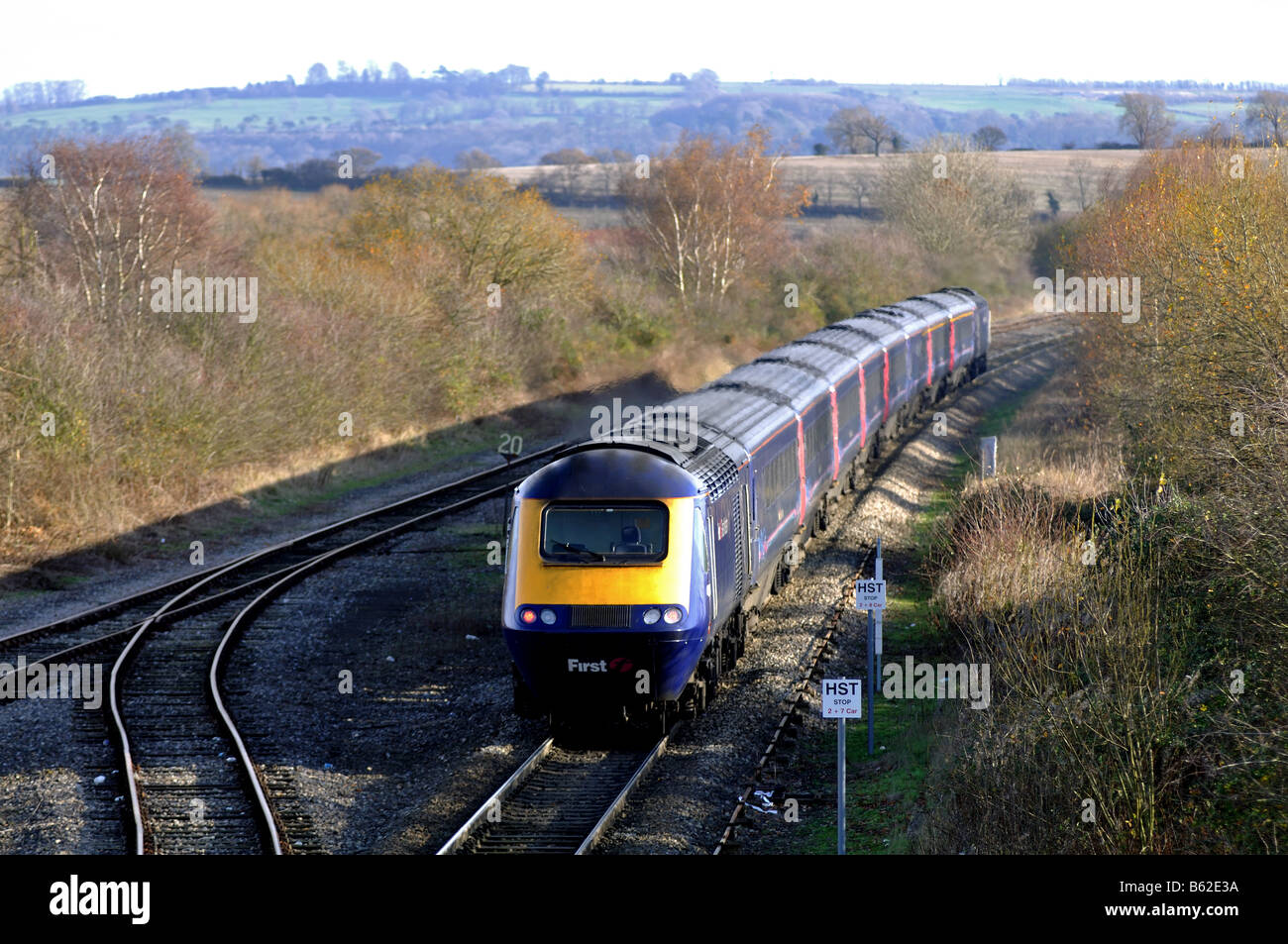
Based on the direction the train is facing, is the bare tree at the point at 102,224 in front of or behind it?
behind

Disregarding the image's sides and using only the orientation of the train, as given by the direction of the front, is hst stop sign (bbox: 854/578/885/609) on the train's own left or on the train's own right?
on the train's own left

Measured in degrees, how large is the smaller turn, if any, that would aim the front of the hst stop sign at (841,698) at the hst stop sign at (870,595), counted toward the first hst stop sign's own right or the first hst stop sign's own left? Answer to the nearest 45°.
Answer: approximately 180°

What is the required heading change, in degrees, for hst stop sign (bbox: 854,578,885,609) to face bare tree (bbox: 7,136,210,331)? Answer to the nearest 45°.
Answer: approximately 135° to its right

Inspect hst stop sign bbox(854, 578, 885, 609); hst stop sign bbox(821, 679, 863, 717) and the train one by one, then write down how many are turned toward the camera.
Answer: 3

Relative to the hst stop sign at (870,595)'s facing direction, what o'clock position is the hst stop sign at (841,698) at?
the hst stop sign at (841,698) is roughly at 12 o'clock from the hst stop sign at (870,595).

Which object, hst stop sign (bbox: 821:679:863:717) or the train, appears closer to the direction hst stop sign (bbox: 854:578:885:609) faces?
the hst stop sign

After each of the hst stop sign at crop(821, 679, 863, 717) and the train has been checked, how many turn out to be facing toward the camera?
2
